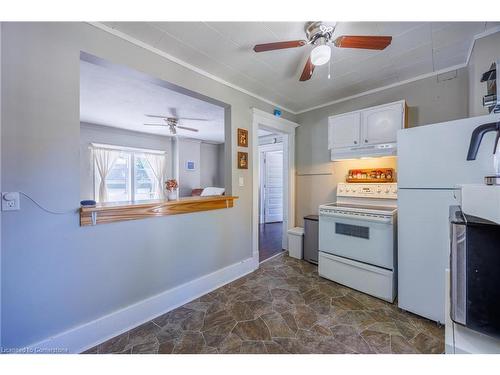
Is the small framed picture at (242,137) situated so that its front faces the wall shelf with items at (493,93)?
yes

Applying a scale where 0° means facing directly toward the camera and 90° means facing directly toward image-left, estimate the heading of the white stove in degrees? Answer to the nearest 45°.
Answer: approximately 45°

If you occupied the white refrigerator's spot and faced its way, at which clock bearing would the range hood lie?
The range hood is roughly at 3 o'clock from the white refrigerator.

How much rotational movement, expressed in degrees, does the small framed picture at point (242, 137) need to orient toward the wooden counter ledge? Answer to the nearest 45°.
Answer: approximately 90° to its right

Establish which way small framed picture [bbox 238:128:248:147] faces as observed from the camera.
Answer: facing the viewer and to the right of the viewer

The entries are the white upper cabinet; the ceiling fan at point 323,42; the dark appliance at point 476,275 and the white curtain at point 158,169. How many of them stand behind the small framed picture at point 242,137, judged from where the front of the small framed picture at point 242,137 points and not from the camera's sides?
1

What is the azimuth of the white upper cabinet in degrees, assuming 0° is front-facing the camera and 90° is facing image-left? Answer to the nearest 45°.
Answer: approximately 45°

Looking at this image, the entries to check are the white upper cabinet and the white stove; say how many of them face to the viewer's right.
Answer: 0

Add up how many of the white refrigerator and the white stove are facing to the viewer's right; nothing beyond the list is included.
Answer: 0
